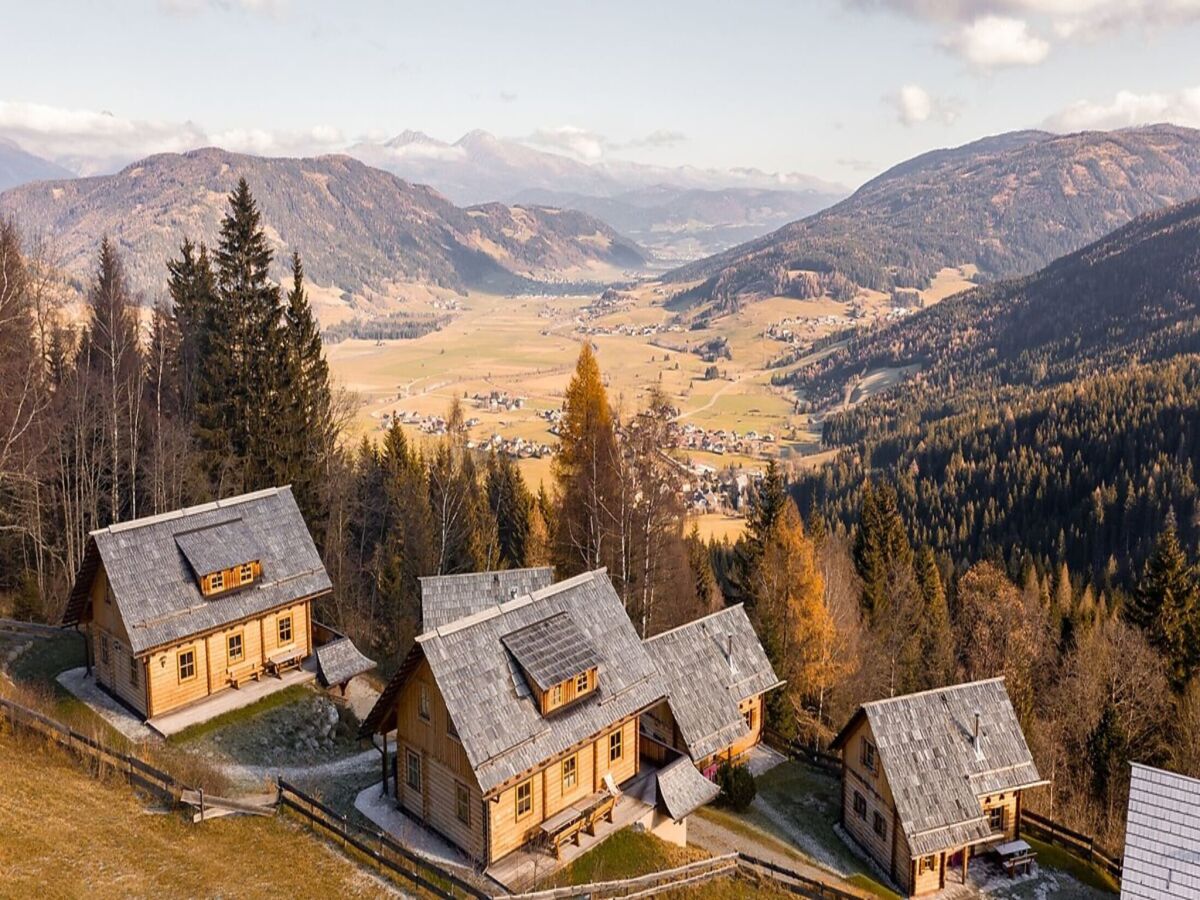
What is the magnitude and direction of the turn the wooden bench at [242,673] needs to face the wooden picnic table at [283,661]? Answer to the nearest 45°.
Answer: approximately 90° to its left

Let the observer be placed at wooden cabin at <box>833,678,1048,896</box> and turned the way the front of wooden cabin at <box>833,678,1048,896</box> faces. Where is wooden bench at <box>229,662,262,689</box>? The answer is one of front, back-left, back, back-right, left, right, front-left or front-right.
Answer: back-right

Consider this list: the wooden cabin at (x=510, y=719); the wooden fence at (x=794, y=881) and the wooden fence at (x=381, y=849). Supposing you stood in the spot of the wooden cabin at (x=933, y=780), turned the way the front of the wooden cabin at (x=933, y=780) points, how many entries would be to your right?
3

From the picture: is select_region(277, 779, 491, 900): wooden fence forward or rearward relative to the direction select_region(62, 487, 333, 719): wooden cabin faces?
forward

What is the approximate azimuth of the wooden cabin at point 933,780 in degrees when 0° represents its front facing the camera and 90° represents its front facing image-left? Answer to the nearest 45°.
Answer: approximately 315°

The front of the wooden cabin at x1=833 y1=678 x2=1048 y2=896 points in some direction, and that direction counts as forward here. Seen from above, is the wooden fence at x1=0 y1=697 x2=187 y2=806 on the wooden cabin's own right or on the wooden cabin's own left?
on the wooden cabin's own right
